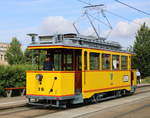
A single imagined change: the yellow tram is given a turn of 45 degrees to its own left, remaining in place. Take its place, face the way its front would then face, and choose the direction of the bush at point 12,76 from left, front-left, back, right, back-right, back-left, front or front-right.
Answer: back-right

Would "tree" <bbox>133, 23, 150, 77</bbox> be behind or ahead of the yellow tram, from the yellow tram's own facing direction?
behind

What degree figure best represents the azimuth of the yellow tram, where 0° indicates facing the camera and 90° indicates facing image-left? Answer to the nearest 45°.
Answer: approximately 45°
